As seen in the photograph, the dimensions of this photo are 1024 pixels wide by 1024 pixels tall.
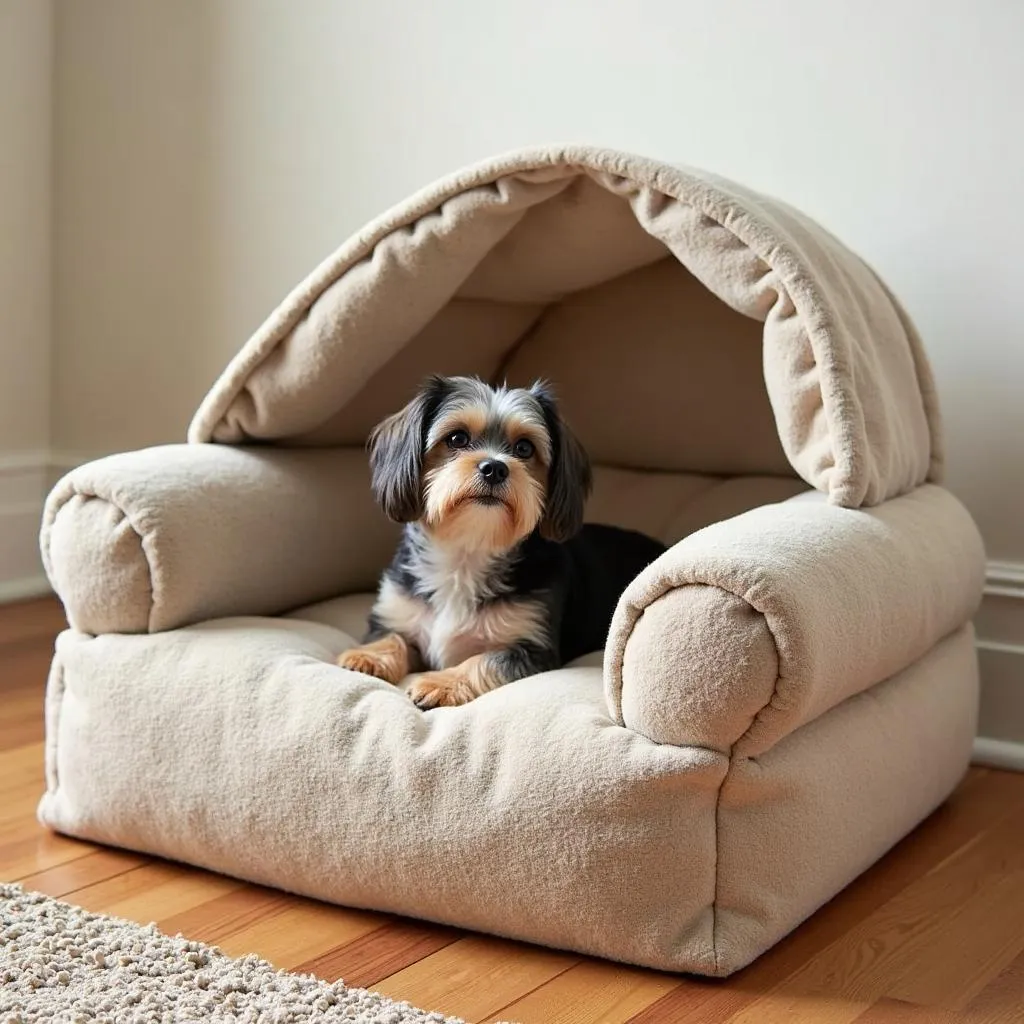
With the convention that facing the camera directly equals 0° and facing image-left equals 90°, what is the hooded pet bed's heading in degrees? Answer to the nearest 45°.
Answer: approximately 45°

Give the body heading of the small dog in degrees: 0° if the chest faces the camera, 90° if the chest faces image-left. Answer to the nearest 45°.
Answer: approximately 45°

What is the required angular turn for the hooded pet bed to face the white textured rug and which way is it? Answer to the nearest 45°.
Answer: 0° — it already faces it
